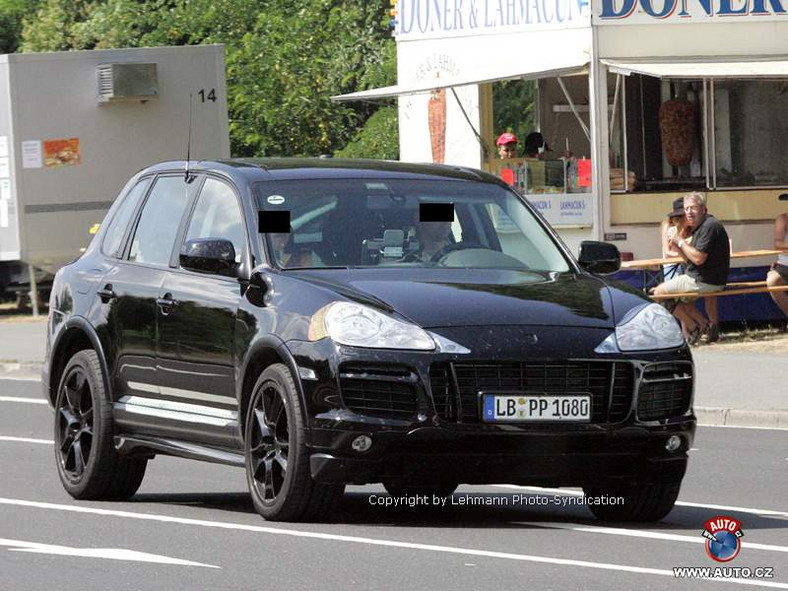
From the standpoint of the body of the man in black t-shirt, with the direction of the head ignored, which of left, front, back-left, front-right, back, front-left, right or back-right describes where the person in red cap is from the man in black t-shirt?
front-right

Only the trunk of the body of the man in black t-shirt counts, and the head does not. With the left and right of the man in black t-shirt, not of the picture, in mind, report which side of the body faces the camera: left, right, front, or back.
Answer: left

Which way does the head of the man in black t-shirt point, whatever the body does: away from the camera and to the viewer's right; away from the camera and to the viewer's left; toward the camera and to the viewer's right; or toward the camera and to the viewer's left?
toward the camera and to the viewer's left

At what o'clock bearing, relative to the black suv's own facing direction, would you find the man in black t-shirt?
The man in black t-shirt is roughly at 8 o'clock from the black suv.

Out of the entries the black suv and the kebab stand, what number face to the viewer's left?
0

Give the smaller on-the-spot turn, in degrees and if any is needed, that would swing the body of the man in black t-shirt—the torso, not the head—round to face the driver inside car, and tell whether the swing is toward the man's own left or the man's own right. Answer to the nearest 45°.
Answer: approximately 90° to the man's own left

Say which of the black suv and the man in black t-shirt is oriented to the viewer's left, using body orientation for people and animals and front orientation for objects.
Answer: the man in black t-shirt

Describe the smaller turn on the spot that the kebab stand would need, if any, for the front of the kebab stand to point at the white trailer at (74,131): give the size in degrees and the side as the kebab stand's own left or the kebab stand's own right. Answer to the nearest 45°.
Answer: approximately 135° to the kebab stand's own right

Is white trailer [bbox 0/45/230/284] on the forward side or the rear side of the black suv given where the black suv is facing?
on the rear side

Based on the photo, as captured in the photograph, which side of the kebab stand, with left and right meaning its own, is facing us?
front

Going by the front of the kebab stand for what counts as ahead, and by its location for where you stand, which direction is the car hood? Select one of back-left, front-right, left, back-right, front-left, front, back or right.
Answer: front

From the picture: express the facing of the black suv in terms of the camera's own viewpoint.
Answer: facing the viewer and to the right of the viewer

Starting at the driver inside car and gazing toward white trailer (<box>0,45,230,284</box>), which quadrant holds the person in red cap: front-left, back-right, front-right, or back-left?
front-right
